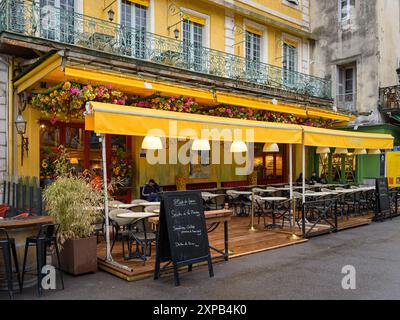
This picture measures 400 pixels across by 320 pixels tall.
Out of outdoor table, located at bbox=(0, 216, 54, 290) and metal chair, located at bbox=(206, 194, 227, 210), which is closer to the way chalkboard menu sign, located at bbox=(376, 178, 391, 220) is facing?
the outdoor table

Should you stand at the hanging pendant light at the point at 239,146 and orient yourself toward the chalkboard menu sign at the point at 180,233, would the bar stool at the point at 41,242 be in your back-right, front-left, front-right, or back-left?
front-right

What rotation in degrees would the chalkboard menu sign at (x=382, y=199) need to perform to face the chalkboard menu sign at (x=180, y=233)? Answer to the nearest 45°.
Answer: approximately 45° to its right

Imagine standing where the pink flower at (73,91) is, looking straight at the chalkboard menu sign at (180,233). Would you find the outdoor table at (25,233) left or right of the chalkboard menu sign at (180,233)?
right

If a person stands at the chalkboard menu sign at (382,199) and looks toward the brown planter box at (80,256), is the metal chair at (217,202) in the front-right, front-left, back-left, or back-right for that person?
front-right

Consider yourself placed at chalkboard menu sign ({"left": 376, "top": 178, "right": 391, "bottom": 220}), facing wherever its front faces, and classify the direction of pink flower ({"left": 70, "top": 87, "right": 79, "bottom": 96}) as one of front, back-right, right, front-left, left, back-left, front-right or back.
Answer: right

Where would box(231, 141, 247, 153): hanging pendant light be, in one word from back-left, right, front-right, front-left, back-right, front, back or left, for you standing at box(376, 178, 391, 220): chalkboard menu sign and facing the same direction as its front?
right
